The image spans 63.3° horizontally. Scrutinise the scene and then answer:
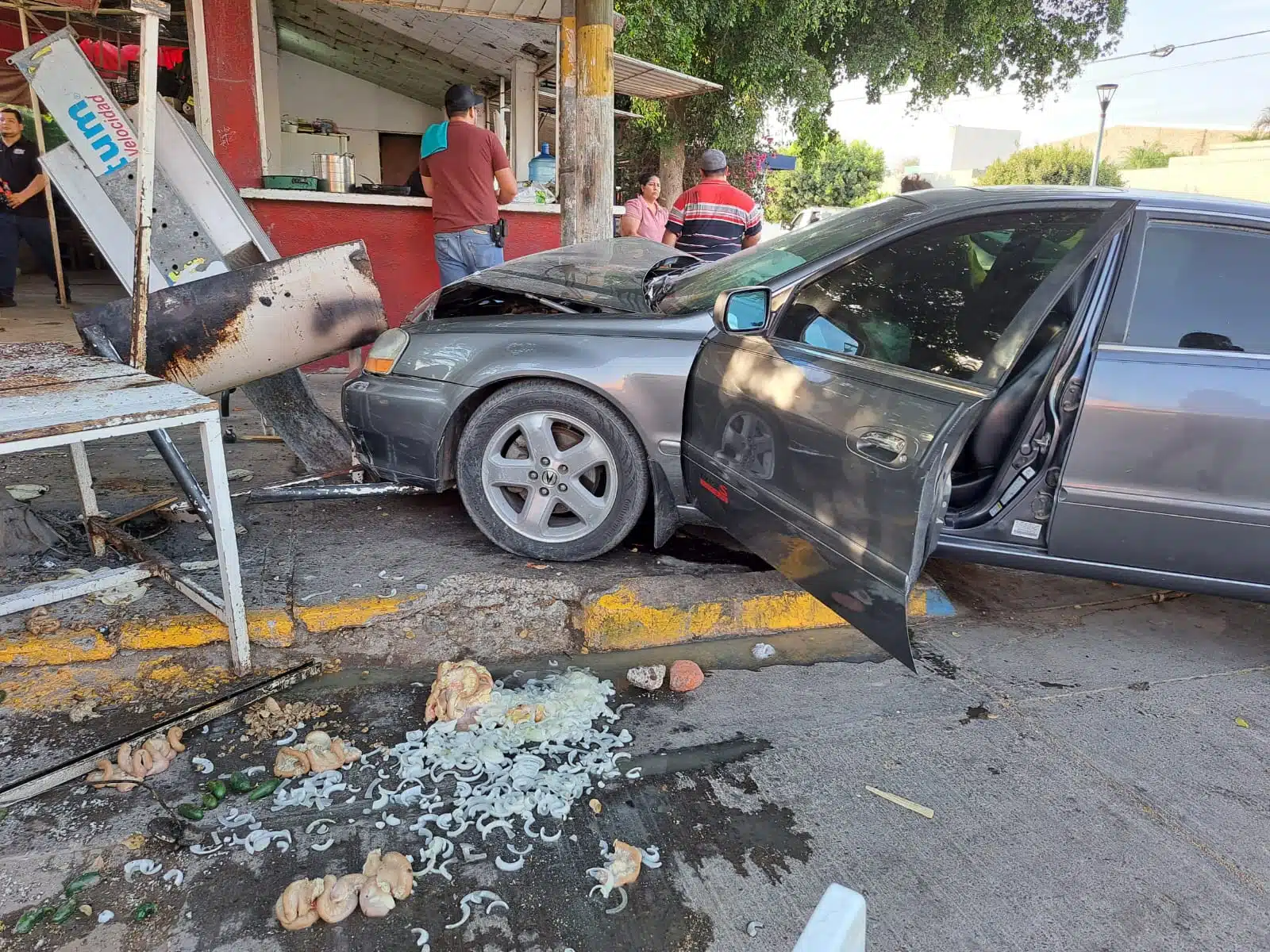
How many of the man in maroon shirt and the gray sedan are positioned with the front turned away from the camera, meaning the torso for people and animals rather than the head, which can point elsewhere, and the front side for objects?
1

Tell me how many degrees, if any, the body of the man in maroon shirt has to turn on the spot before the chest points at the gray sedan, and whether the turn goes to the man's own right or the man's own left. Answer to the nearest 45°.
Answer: approximately 180°

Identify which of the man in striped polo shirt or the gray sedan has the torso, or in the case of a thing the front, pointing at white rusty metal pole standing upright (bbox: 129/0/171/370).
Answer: the gray sedan

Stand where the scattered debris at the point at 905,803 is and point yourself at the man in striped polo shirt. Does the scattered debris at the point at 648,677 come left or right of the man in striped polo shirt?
left

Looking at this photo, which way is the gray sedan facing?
to the viewer's left

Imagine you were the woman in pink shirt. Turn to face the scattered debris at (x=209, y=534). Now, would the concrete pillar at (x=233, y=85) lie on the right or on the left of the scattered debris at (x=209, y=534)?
right

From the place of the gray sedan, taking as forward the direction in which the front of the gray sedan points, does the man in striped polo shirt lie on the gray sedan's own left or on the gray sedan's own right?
on the gray sedan's own right

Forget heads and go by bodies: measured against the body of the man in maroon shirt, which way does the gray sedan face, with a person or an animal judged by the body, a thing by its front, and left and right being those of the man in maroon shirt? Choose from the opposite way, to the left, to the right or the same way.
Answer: to the left

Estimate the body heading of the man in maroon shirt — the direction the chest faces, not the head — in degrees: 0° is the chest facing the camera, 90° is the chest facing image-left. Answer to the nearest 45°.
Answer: approximately 180°
